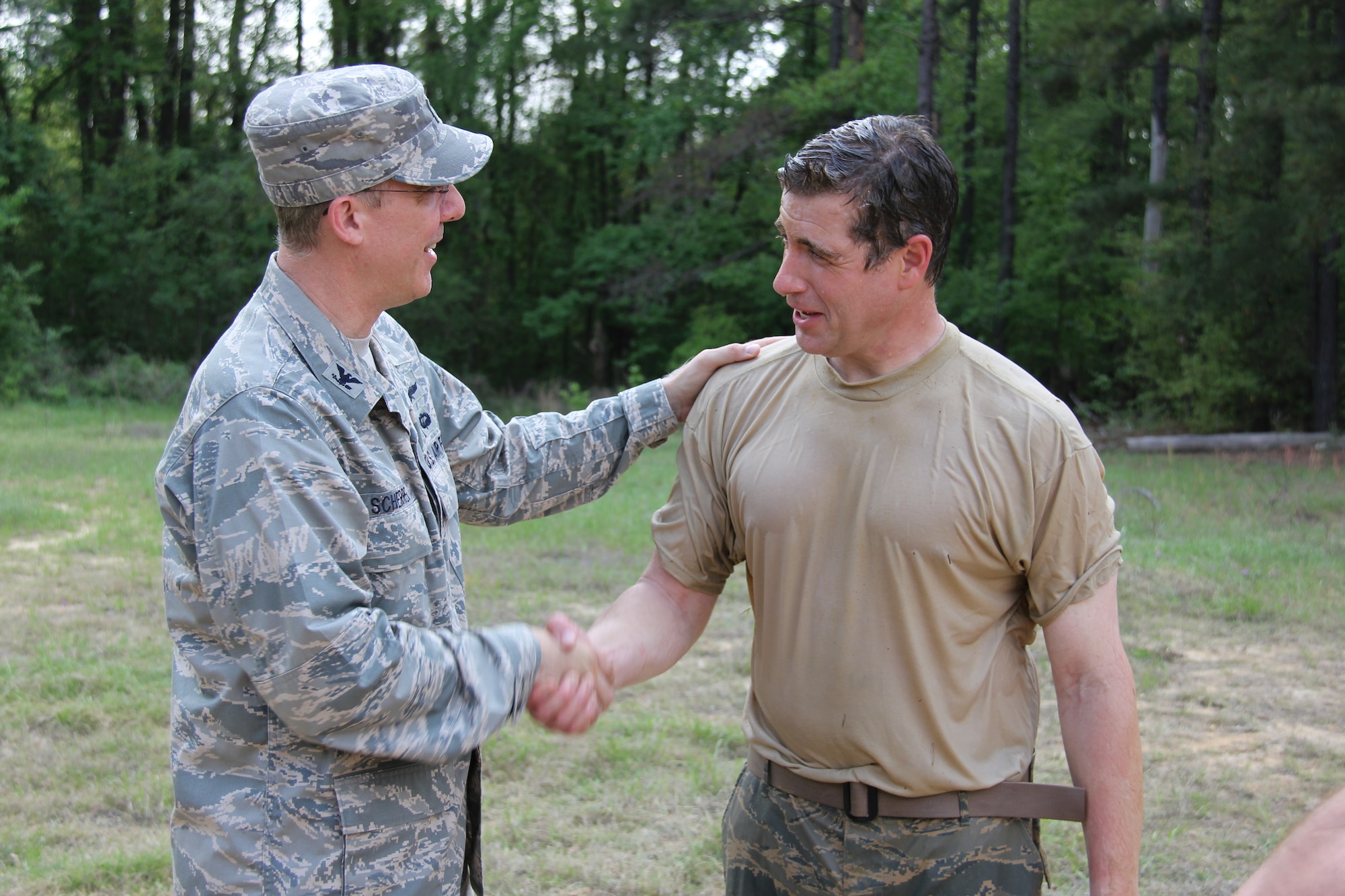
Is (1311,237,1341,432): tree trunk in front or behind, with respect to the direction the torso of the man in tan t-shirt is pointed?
behind

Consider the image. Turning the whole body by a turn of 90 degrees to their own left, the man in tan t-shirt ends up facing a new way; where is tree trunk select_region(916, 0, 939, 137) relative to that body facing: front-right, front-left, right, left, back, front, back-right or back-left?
left

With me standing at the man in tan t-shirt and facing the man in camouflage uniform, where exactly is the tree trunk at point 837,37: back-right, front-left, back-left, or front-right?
back-right

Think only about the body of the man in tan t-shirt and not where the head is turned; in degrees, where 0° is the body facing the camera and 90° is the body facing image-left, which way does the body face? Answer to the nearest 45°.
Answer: approximately 0°

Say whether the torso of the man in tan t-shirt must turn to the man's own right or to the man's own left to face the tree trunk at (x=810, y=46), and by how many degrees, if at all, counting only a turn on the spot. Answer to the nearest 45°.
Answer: approximately 180°

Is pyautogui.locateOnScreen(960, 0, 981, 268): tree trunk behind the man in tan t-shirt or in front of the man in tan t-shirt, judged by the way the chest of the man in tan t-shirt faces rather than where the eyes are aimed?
behind

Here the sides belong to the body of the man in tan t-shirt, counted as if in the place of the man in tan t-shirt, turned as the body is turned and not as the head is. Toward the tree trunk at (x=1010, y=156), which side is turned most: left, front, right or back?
back

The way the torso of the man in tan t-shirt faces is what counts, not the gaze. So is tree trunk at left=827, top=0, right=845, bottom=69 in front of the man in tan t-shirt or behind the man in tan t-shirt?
behind

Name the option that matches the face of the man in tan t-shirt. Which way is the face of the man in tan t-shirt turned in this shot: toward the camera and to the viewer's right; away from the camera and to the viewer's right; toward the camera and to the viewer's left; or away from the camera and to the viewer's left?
toward the camera and to the viewer's left

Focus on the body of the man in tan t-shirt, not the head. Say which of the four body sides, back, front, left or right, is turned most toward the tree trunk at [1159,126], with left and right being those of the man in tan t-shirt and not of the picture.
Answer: back

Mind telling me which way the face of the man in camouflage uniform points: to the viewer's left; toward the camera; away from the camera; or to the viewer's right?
to the viewer's right

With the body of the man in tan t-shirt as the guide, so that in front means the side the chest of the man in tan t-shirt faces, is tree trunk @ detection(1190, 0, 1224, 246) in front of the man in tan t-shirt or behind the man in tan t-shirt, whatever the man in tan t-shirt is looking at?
behind
